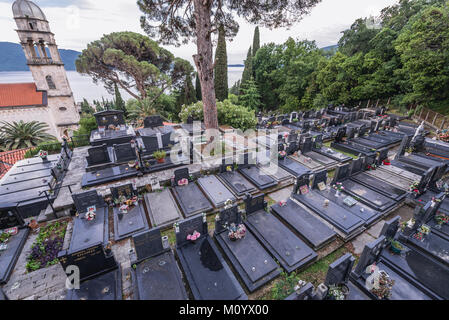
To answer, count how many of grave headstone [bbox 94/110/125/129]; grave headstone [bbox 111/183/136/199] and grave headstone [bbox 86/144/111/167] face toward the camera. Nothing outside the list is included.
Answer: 3

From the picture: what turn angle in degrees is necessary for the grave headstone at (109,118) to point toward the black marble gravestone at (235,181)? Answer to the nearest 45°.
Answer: approximately 45° to its left

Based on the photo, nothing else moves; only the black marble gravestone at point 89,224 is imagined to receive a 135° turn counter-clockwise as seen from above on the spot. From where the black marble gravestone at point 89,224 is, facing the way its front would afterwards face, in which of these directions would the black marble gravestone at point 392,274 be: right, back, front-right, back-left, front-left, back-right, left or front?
right

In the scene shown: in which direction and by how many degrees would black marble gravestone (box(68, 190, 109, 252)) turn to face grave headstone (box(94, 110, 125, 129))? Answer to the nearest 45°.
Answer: approximately 180°

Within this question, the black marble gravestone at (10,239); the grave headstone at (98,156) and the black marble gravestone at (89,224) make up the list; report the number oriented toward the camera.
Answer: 3

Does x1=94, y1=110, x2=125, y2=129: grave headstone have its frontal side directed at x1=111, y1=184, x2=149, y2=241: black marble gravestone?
yes

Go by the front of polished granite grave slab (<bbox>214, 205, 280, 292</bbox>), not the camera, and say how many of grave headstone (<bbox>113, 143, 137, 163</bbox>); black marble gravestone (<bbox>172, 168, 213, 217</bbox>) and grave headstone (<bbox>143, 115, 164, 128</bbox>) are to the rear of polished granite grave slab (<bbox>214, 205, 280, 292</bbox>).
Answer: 3

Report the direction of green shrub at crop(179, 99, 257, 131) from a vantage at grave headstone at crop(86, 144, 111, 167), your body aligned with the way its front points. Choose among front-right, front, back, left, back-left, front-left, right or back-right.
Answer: left

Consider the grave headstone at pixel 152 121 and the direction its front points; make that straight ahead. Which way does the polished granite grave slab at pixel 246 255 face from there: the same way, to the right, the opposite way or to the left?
the same way

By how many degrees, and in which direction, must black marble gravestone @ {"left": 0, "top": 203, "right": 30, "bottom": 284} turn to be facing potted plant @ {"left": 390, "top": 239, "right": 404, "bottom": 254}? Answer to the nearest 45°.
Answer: approximately 45° to its left

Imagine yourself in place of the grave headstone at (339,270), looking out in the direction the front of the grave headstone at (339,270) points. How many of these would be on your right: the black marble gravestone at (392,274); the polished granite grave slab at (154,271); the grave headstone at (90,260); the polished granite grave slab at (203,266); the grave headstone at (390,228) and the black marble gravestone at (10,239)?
4

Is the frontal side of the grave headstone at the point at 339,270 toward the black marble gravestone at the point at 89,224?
no

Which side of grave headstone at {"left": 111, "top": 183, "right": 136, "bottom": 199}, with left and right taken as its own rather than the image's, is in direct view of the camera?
front

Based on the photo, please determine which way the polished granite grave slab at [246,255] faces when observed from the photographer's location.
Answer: facing the viewer and to the right of the viewer

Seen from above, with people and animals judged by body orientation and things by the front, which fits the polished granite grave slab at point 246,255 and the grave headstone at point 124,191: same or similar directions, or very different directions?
same or similar directions

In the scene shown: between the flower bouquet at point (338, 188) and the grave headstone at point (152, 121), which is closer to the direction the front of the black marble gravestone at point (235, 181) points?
the flower bouquet

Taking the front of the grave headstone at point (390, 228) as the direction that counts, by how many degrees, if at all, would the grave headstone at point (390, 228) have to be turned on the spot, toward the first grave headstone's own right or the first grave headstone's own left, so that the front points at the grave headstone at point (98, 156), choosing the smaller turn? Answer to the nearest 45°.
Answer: approximately 90° to the first grave headstone's own right

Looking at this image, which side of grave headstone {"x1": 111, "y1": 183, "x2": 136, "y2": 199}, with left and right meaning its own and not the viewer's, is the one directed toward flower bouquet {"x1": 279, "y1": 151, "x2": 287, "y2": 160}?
left

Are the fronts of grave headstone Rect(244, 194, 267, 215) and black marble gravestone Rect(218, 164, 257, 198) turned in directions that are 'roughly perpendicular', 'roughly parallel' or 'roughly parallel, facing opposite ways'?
roughly parallel

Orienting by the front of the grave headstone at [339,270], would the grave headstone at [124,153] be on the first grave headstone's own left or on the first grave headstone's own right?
on the first grave headstone's own right

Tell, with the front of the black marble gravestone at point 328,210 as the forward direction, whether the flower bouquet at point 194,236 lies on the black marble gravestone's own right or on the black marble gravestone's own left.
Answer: on the black marble gravestone's own right

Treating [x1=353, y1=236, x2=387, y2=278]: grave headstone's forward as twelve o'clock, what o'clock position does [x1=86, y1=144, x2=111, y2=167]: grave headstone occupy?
[x1=86, y1=144, x2=111, y2=167]: grave headstone is roughly at 4 o'clock from [x1=353, y1=236, x2=387, y2=278]: grave headstone.

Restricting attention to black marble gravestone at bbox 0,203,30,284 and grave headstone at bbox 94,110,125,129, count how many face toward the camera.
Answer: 2

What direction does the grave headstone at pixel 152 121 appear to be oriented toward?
toward the camera

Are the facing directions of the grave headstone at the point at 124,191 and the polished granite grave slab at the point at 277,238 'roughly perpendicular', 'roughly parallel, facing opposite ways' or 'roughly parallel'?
roughly parallel

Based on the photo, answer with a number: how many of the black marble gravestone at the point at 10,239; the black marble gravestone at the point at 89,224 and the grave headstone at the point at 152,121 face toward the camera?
3
